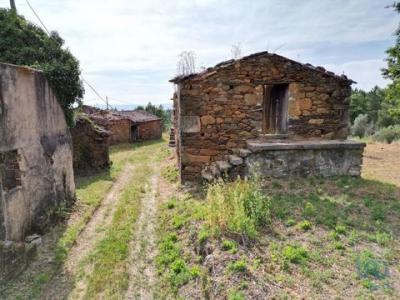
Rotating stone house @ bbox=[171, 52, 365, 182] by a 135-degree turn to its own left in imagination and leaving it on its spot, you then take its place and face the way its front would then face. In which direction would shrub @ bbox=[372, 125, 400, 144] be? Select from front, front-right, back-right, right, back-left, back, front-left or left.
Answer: front

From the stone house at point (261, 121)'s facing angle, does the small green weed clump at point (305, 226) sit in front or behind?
in front

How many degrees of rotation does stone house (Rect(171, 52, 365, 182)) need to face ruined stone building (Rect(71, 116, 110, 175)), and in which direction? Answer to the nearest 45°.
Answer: approximately 90° to its right

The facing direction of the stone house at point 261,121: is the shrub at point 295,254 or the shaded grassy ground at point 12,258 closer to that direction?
the shrub

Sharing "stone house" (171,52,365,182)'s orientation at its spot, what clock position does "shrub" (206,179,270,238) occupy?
The shrub is roughly at 12 o'clock from the stone house.

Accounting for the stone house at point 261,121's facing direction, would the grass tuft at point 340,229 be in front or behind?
in front

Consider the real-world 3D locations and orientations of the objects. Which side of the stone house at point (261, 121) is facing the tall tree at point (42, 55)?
right

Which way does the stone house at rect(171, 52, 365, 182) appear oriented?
toward the camera

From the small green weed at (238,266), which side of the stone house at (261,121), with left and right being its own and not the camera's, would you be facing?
front

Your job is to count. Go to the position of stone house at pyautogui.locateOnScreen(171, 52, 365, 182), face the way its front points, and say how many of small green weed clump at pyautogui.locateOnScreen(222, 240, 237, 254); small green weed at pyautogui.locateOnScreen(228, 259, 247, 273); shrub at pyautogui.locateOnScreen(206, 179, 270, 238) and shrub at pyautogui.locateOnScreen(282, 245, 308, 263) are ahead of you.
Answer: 4

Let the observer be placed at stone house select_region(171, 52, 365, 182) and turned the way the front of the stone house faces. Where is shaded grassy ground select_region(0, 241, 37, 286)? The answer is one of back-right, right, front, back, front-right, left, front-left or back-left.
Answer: front-right

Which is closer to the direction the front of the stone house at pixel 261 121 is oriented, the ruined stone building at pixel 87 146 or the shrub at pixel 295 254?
the shrub

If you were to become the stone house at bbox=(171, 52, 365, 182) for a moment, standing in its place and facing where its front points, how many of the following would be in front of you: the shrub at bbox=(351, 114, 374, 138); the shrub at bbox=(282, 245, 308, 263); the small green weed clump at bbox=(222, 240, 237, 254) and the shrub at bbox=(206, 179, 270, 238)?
3
